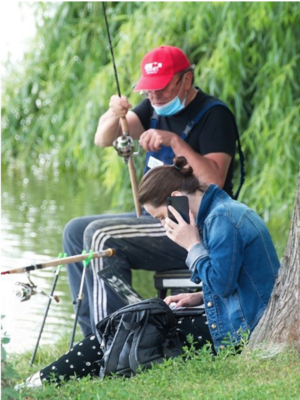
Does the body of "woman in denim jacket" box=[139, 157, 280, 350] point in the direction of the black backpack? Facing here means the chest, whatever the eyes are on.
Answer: yes

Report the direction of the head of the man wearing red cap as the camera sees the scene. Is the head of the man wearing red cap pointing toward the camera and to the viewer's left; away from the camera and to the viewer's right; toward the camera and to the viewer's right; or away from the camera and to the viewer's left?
toward the camera and to the viewer's left

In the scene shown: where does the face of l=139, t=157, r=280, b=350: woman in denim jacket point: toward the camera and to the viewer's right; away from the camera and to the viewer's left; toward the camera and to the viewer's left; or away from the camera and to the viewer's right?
toward the camera and to the viewer's left

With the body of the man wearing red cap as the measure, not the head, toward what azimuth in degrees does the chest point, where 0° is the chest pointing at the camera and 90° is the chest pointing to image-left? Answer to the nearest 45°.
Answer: approximately 45°

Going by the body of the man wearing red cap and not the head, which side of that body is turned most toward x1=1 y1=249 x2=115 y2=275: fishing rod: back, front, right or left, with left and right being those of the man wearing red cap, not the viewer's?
front

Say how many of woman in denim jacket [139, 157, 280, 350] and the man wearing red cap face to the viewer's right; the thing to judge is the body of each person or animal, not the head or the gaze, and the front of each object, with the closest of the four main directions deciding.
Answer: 0

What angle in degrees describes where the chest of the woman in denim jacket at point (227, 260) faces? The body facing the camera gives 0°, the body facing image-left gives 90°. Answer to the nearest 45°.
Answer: approximately 90°

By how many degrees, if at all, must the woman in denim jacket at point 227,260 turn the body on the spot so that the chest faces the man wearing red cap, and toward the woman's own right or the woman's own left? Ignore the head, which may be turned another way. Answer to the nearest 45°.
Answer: approximately 90° to the woman's own right

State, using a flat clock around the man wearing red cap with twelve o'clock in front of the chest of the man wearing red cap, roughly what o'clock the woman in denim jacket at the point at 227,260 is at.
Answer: The woman in denim jacket is roughly at 10 o'clock from the man wearing red cap.
